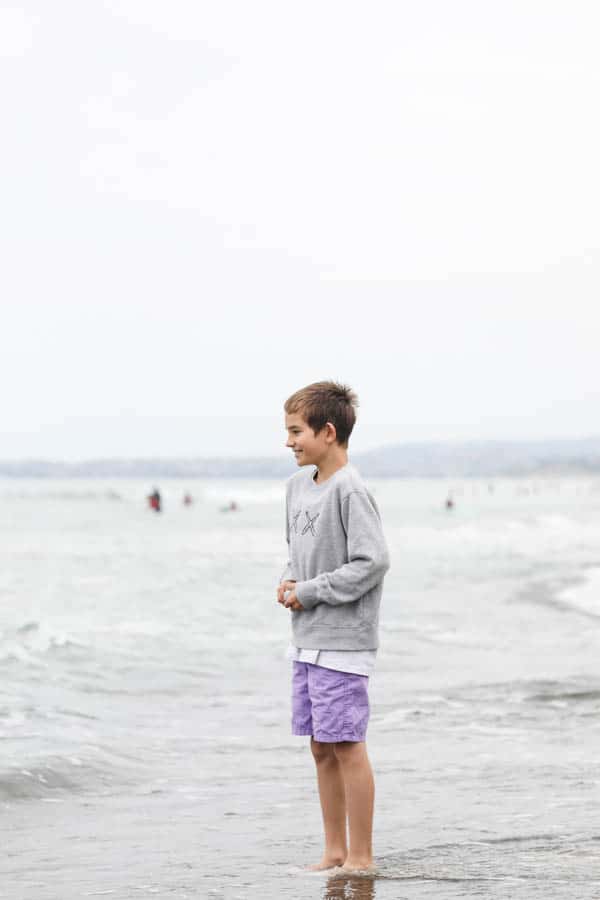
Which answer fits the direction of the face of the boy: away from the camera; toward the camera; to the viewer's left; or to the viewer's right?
to the viewer's left

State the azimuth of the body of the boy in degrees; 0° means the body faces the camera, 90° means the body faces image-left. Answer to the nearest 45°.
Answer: approximately 45°
